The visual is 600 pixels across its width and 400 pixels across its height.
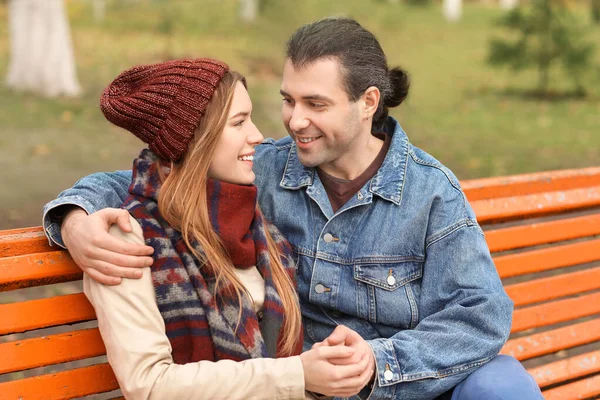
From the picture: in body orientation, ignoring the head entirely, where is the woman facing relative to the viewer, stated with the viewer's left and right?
facing the viewer and to the right of the viewer

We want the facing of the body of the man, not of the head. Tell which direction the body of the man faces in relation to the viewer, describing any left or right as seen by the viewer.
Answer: facing the viewer and to the left of the viewer

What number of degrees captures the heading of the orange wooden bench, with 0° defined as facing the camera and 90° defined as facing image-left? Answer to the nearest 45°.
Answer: approximately 315°

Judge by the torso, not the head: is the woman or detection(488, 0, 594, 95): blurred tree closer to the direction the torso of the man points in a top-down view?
the woman

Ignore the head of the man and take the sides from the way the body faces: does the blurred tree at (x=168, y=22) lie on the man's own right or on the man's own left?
on the man's own right

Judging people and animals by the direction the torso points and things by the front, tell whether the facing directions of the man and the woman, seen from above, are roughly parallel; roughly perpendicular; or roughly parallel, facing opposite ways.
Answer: roughly perpendicular
